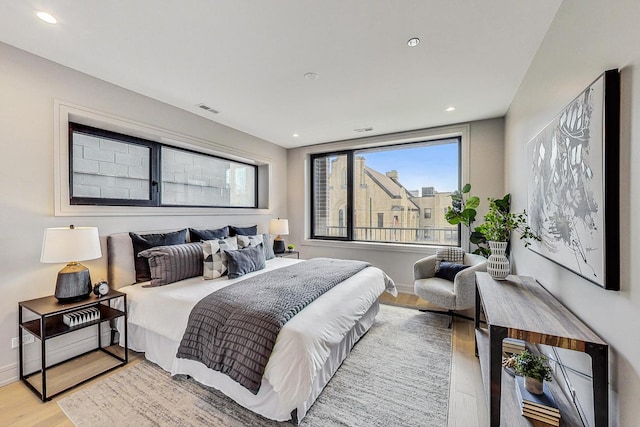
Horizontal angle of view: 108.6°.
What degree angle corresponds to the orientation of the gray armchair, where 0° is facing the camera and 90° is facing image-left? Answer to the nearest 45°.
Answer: approximately 45°

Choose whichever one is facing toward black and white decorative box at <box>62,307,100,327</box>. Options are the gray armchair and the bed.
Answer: the gray armchair

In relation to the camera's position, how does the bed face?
facing the viewer and to the right of the viewer

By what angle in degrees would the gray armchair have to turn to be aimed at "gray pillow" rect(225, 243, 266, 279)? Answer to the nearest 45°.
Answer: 0° — it already faces it

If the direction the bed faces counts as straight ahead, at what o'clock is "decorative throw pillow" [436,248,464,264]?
The decorative throw pillow is roughly at 10 o'clock from the bed.

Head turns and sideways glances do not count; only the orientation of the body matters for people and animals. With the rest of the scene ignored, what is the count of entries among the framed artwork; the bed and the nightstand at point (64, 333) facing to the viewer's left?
1

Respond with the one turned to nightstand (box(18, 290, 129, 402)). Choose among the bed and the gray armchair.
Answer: the gray armchair

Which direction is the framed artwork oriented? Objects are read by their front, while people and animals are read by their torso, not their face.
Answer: to the viewer's left

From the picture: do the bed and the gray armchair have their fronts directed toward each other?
no

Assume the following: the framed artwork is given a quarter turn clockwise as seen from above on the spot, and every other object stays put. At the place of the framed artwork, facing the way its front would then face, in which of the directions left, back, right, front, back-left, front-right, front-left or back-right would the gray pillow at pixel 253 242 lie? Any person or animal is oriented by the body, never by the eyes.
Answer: left

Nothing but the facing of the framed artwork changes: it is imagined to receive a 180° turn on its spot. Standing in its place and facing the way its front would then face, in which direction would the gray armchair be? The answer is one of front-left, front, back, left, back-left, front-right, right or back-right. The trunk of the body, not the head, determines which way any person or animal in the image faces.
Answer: back-left

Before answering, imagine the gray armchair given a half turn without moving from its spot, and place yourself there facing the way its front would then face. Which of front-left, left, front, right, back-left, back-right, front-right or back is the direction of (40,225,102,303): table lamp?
back

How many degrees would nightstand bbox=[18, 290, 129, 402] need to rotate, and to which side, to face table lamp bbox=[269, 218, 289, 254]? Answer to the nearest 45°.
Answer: approximately 45° to its left

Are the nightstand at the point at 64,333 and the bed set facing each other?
no

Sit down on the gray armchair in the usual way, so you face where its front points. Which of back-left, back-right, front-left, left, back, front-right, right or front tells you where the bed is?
front

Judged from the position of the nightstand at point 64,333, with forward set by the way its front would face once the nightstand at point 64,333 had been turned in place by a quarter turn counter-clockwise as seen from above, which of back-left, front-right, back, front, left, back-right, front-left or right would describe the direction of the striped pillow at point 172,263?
front-right

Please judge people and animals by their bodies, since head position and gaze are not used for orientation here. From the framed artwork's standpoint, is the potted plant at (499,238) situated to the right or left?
on its right

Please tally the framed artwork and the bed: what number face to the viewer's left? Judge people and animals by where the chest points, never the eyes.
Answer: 1
